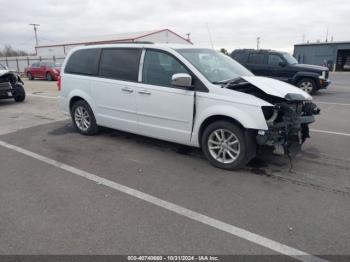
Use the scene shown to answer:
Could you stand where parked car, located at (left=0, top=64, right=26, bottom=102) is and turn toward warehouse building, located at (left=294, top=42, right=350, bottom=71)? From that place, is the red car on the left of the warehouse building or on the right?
left

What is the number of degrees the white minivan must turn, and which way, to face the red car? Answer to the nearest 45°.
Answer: approximately 180°

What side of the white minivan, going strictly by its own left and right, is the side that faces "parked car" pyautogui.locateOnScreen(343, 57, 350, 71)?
left

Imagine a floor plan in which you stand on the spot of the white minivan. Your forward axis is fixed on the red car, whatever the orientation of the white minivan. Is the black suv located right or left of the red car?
right

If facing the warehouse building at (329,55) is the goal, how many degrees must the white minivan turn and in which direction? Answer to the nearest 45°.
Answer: approximately 90° to its left

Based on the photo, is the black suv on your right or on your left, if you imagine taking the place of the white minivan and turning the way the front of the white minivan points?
on your left

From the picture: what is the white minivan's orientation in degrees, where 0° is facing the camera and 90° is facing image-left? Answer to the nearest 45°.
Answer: approximately 315°

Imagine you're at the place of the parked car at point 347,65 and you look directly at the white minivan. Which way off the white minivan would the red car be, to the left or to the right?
right

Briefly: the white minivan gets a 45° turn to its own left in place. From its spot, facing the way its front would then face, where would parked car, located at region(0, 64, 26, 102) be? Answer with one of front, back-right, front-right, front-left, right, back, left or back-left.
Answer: back-left
